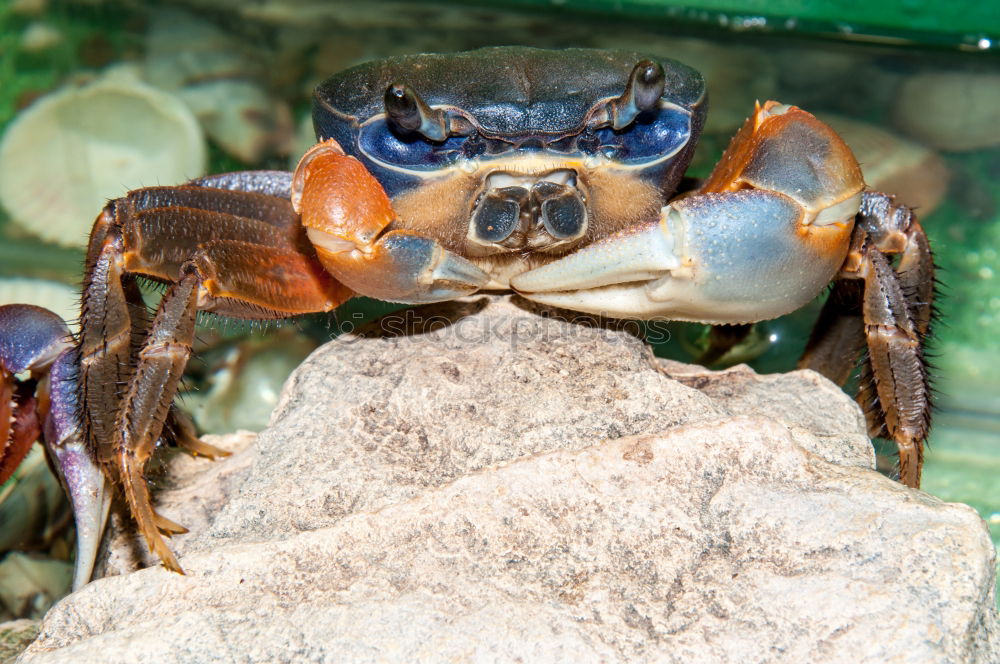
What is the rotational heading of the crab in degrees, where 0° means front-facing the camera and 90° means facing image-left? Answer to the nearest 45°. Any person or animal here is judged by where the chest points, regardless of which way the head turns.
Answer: approximately 0°

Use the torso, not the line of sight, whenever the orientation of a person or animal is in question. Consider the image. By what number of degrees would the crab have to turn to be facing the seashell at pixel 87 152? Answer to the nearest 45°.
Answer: approximately 135° to its right

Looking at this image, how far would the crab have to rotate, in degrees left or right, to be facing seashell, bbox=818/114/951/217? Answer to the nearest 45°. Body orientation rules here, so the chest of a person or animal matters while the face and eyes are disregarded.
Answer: approximately 135° to its left

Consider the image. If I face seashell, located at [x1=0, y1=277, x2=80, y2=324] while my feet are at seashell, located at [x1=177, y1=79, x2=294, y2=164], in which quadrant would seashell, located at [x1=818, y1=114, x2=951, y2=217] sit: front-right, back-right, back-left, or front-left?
back-left

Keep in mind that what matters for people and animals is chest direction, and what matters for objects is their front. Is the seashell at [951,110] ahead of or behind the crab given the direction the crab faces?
behind
